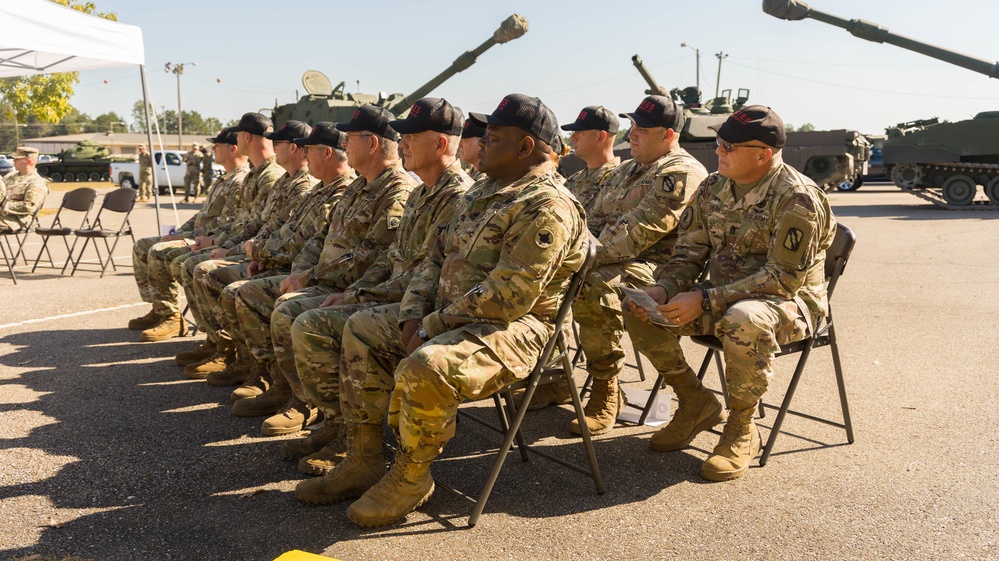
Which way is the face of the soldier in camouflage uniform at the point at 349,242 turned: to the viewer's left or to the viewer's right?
to the viewer's left

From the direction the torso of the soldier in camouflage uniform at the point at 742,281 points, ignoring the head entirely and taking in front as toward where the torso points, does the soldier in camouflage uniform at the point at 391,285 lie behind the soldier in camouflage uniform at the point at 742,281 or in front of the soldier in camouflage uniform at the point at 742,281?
in front

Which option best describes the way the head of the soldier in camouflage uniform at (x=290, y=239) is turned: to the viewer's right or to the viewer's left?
to the viewer's left

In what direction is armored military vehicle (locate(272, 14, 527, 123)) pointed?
to the viewer's right

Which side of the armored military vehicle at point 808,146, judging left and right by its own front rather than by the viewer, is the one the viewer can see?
left

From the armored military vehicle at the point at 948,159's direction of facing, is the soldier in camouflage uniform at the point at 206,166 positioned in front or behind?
in front

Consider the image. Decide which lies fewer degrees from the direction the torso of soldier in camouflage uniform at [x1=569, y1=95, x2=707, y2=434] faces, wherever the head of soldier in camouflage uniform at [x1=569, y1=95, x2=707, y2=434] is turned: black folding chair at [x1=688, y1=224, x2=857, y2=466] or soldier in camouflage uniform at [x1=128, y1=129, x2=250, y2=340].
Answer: the soldier in camouflage uniform

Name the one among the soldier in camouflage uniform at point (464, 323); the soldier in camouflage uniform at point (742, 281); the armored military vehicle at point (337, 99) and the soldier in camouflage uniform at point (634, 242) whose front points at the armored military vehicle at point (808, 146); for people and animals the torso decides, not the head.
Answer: the armored military vehicle at point (337, 99)

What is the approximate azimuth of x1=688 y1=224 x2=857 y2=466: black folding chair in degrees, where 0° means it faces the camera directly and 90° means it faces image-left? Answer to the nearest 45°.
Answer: approximately 45°

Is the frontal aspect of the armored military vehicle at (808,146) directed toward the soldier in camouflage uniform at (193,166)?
yes

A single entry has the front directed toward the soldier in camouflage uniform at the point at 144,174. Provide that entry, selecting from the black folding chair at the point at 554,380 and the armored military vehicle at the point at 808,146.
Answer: the armored military vehicle

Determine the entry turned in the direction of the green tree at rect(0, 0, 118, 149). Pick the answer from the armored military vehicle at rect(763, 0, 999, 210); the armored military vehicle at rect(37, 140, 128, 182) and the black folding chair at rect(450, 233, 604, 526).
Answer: the armored military vehicle at rect(763, 0, 999, 210)

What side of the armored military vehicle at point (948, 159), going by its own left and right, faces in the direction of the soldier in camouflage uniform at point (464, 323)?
left
